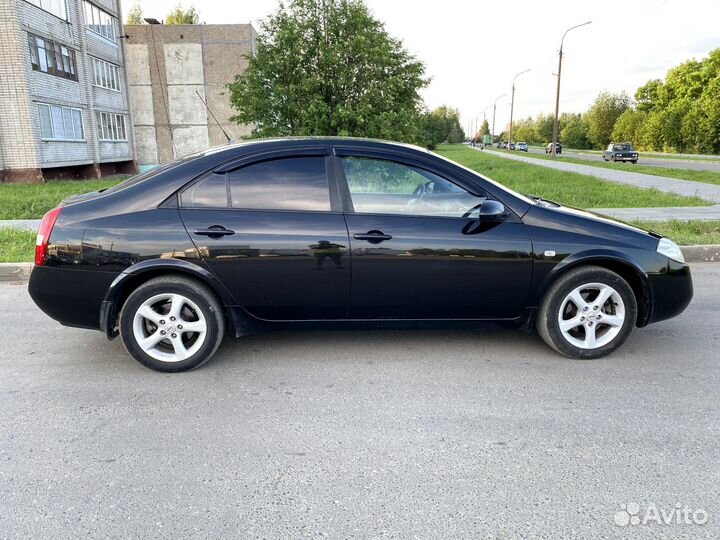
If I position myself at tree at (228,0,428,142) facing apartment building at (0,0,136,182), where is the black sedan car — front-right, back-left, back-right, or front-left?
back-left

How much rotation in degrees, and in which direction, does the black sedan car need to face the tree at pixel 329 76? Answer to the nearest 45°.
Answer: approximately 90° to its left

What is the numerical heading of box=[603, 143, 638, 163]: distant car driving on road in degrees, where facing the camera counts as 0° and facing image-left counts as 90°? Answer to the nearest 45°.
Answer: approximately 315°

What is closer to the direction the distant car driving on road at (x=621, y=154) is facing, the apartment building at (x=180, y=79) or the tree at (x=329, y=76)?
the tree

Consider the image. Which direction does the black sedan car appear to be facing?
to the viewer's right

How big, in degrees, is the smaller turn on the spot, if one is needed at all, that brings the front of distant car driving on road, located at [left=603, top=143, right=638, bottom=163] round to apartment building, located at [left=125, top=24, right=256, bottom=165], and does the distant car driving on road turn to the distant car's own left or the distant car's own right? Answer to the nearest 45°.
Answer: approximately 90° to the distant car's own right

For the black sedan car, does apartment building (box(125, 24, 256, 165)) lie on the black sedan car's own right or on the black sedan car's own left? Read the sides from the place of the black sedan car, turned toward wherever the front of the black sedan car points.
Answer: on the black sedan car's own left

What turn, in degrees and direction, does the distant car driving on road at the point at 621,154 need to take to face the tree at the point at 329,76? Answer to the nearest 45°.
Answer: approximately 45° to its right
